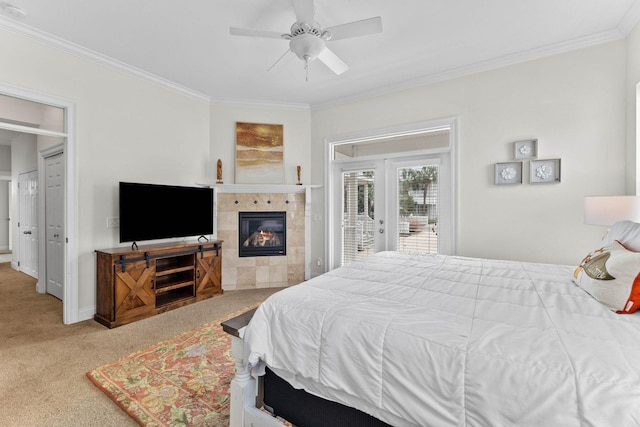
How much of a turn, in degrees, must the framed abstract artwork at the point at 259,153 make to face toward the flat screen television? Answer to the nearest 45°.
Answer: approximately 45° to its right

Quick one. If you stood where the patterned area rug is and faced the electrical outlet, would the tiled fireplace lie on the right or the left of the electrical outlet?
right

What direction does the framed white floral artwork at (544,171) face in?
toward the camera

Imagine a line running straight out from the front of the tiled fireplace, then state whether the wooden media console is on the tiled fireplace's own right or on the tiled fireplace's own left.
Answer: on the tiled fireplace's own right

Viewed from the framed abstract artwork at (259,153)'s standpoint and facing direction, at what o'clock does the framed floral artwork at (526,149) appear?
the framed floral artwork at (526,149) is roughly at 10 o'clock from the framed abstract artwork at (259,153).

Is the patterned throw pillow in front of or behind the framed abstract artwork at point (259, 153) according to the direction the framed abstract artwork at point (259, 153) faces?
in front

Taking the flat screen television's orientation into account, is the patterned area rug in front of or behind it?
in front

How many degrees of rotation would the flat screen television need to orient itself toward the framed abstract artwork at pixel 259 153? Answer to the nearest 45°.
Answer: approximately 45° to its left

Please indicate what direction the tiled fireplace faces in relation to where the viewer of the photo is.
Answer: facing the viewer

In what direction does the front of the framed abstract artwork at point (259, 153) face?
toward the camera

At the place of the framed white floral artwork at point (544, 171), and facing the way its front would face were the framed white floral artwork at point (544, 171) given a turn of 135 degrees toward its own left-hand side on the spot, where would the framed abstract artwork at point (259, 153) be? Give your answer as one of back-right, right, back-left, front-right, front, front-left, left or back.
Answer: back-left

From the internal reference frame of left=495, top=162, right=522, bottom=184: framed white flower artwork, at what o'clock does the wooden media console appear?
The wooden media console is roughly at 2 o'clock from the framed white flower artwork.
